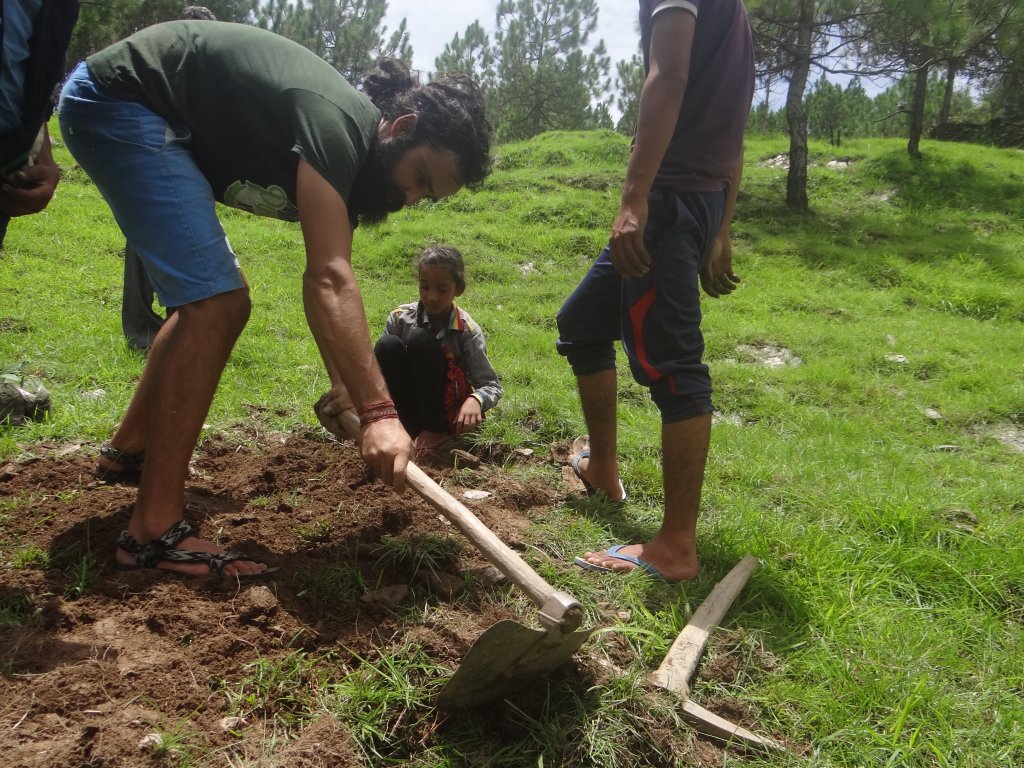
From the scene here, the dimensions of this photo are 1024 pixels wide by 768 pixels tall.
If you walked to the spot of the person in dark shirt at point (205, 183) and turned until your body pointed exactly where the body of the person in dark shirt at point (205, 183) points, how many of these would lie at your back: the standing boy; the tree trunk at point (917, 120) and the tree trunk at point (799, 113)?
0

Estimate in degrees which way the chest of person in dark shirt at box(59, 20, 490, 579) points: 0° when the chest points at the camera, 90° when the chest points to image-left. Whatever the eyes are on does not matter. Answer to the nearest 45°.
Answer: approximately 270°

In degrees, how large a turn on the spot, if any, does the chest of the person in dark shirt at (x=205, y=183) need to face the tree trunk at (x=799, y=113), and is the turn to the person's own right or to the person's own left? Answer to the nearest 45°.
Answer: approximately 45° to the person's own left

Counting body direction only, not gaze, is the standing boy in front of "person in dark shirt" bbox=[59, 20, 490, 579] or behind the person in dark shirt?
in front

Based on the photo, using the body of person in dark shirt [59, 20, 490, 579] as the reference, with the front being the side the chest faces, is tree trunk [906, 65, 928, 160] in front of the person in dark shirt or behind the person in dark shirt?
in front
